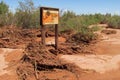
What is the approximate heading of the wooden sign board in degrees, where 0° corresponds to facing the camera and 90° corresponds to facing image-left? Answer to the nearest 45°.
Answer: approximately 315°
